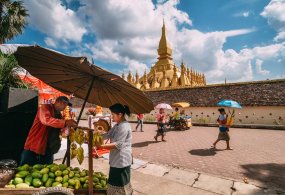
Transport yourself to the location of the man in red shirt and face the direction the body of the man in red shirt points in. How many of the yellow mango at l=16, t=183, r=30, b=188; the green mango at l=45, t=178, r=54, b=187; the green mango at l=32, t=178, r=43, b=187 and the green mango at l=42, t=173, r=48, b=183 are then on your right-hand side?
4

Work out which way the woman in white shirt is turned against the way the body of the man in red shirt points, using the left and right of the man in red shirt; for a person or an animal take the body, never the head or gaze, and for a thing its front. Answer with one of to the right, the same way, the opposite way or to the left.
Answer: the opposite way

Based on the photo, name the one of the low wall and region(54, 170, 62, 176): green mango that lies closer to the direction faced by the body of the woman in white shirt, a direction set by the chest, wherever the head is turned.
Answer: the green mango

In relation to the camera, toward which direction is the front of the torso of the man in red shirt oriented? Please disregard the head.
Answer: to the viewer's right

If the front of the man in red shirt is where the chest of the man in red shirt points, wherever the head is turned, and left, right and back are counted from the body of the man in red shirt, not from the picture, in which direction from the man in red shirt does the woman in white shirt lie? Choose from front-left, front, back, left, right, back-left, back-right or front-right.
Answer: front-right

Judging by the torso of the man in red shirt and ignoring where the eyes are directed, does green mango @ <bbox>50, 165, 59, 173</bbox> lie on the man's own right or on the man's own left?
on the man's own right

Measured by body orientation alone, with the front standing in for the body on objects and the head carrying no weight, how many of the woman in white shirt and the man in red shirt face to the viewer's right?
1

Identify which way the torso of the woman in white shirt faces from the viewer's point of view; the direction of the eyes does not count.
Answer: to the viewer's left

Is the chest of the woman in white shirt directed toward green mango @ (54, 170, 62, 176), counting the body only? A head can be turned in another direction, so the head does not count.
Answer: yes

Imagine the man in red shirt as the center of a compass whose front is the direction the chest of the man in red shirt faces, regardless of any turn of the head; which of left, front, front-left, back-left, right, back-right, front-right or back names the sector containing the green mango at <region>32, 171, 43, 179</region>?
right

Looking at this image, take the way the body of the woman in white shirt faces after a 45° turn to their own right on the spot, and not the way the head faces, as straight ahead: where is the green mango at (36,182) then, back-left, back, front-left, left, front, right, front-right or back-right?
front-left

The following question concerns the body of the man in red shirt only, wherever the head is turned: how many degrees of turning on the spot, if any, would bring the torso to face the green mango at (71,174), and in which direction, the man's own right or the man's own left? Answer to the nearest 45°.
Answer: approximately 45° to the man's own right

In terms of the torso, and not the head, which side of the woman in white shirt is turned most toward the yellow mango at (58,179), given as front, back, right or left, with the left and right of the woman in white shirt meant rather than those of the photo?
front

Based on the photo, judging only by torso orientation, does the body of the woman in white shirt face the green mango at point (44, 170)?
yes

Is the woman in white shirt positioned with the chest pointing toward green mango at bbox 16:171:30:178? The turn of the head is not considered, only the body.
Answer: yes

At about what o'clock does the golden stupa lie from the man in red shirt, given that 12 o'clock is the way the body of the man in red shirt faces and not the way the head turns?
The golden stupa is roughly at 10 o'clock from the man in red shirt.
